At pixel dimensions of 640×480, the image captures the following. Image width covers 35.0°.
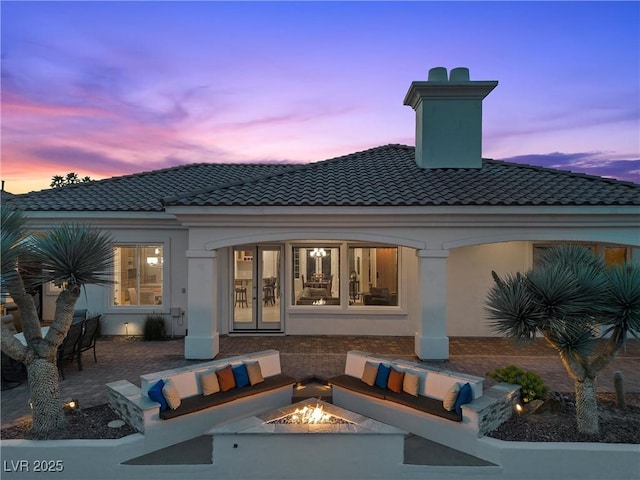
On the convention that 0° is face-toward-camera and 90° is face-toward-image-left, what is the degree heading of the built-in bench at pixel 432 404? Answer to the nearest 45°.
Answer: approximately 45°

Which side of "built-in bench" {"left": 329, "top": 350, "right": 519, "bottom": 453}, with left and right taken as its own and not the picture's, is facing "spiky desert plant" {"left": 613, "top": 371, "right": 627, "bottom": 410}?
back

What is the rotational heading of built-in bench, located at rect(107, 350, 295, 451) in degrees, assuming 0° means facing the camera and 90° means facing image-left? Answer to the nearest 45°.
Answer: approximately 315°

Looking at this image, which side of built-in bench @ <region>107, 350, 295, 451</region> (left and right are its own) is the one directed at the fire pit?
front

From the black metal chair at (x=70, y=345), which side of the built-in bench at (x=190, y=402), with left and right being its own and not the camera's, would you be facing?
back

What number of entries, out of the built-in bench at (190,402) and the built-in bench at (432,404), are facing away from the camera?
0

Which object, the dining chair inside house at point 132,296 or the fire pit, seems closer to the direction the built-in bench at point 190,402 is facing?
the fire pit

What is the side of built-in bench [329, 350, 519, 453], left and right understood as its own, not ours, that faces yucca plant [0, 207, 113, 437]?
front
